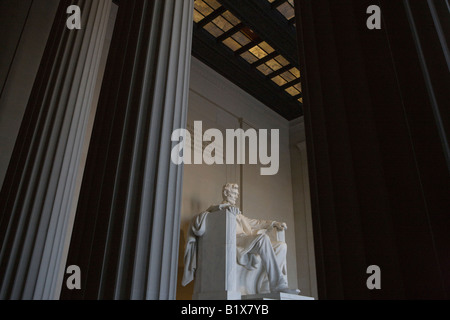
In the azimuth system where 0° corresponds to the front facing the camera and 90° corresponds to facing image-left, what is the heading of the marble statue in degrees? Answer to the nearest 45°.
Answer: approximately 315°
